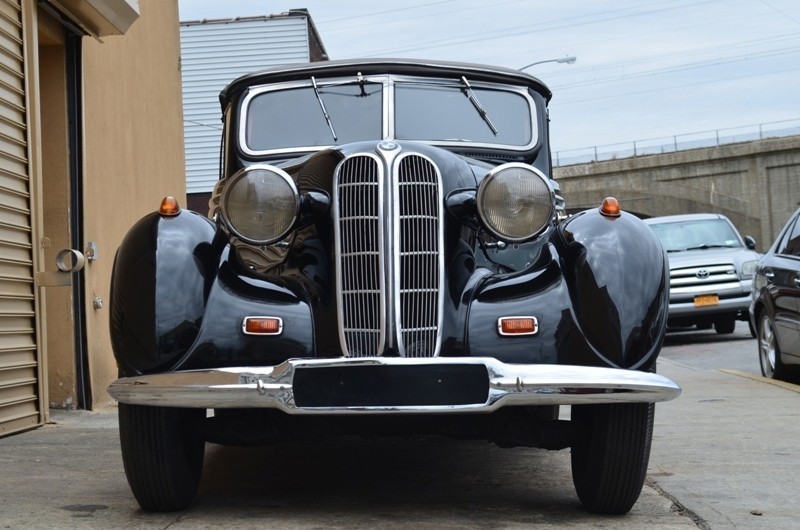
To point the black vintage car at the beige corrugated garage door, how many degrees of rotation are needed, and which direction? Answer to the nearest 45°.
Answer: approximately 135° to its right

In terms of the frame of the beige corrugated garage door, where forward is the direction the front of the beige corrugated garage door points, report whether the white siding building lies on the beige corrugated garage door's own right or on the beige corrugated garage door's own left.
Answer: on the beige corrugated garage door's own left

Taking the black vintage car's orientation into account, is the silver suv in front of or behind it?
behind
